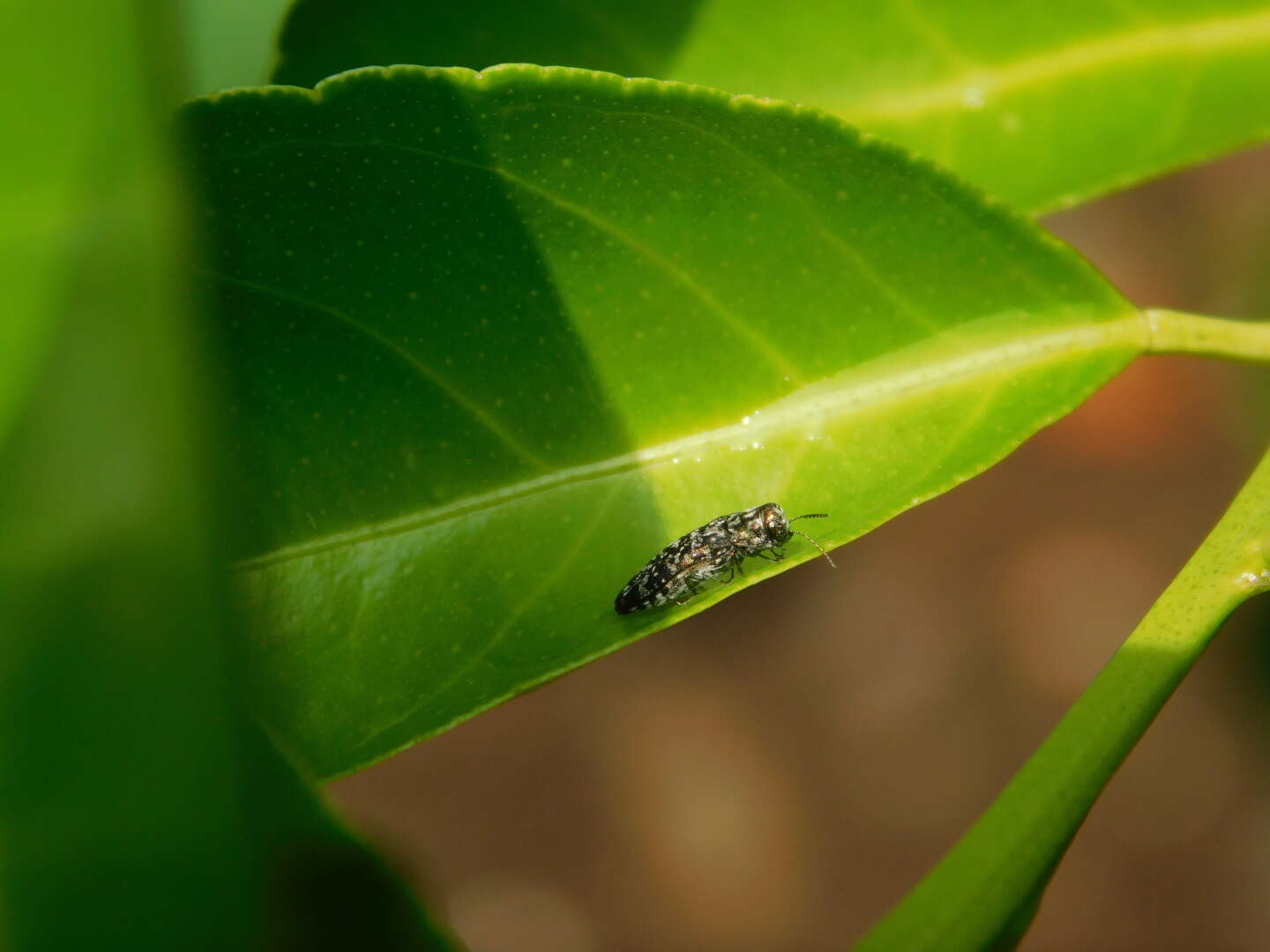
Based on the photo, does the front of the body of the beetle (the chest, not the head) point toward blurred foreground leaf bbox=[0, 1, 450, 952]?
no

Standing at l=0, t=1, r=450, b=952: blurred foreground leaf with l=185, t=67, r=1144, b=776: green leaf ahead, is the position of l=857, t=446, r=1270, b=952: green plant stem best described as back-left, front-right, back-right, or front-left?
front-right

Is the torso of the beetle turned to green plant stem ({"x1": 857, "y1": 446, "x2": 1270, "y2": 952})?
yes

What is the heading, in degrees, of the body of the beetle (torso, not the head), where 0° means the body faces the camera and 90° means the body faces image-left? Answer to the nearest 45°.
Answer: approximately 270°
